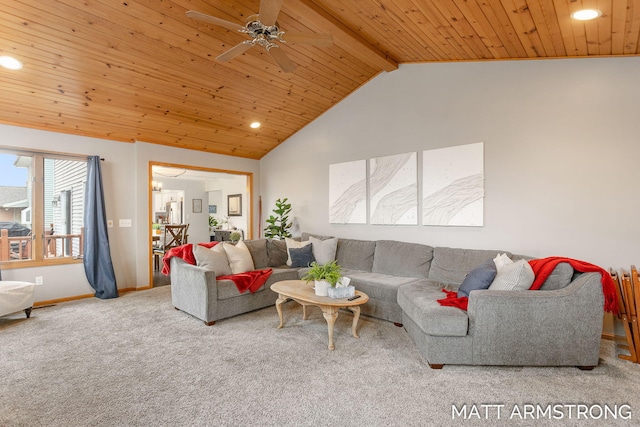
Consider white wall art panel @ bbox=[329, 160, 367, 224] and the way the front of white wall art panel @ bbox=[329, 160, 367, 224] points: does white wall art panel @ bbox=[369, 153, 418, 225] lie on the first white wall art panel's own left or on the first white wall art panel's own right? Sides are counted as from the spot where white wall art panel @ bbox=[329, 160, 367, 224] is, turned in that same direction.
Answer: on the first white wall art panel's own left

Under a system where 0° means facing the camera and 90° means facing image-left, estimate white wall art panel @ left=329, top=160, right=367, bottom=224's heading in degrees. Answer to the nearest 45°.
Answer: approximately 45°

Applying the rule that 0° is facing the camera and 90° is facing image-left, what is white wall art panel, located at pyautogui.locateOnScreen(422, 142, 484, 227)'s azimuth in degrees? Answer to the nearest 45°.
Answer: approximately 45°

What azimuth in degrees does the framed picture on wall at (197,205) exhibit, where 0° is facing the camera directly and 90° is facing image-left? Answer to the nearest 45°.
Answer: approximately 0°

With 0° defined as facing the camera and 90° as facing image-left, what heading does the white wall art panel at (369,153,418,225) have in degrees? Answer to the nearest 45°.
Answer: approximately 45°

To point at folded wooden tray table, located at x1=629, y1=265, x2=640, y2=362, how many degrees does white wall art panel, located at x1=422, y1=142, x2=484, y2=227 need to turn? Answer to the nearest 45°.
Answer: approximately 90° to its left

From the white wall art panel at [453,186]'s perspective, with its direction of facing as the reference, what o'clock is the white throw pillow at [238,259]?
The white throw pillow is roughly at 1 o'clock from the white wall art panel.

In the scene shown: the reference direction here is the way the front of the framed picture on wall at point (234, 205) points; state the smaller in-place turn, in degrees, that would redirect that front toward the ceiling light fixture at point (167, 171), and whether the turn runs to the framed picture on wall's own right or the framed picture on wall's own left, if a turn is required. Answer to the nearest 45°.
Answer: approximately 45° to the framed picture on wall's own right
